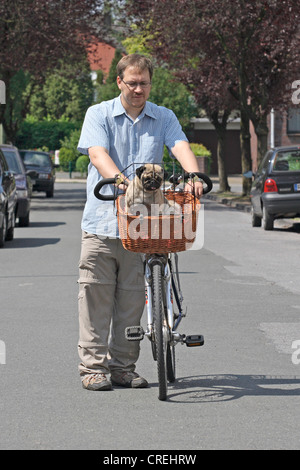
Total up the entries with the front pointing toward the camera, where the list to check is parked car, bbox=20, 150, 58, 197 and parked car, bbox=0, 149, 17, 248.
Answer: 2

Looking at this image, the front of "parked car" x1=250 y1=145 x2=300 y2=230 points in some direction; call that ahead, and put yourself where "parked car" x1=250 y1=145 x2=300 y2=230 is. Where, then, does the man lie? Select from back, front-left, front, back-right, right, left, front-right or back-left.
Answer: back

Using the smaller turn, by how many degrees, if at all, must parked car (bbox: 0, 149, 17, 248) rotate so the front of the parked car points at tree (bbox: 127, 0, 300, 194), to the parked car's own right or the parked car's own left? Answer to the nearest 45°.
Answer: approximately 135° to the parked car's own left

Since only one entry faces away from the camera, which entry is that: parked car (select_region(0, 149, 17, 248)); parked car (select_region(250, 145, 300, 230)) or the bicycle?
parked car (select_region(250, 145, 300, 230))

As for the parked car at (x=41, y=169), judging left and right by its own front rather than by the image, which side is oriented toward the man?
front

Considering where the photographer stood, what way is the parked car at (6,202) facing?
facing the viewer

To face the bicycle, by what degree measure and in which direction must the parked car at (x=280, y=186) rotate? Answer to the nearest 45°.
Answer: approximately 180°

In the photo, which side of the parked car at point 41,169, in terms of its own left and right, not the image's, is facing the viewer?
front

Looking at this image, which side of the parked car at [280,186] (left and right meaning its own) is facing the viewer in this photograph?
back

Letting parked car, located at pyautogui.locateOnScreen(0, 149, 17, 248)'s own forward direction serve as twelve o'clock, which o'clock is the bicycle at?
The bicycle is roughly at 12 o'clock from the parked car.

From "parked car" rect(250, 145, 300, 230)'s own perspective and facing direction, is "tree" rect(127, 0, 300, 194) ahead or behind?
ahead

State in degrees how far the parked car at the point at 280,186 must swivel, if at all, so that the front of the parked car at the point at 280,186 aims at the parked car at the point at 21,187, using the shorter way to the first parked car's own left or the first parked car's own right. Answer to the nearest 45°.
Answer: approximately 90° to the first parked car's own left
